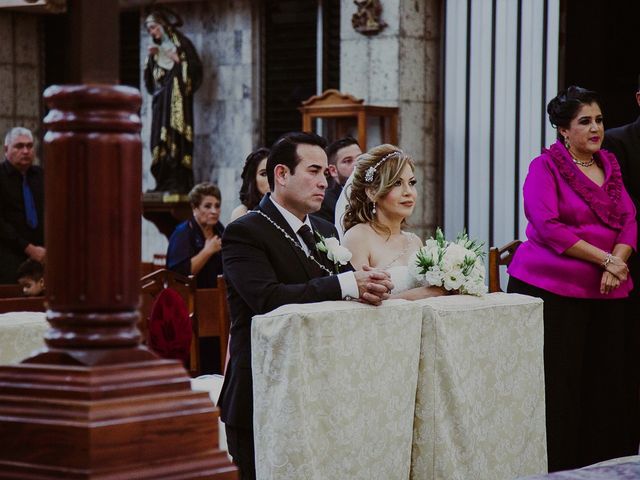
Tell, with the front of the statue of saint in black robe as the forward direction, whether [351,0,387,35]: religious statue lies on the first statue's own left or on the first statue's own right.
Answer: on the first statue's own left

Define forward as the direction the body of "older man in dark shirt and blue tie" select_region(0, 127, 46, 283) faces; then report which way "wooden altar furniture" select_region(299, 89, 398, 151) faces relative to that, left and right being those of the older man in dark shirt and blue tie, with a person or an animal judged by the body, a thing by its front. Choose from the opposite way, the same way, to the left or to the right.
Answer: to the right

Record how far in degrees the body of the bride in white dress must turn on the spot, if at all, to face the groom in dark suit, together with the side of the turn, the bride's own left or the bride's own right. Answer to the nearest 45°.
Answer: approximately 45° to the bride's own right

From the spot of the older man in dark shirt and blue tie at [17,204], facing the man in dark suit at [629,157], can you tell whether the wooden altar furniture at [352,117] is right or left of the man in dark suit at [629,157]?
left

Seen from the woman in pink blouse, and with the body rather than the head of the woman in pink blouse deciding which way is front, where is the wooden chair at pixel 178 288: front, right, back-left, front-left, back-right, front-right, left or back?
back-right

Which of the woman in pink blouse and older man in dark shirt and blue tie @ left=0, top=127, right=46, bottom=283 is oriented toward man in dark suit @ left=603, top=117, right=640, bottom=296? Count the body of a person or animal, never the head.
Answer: older man in dark shirt and blue tie @ left=0, top=127, right=46, bottom=283

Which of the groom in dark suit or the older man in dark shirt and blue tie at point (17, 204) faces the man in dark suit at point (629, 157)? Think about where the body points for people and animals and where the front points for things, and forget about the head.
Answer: the older man in dark shirt and blue tie at point (17, 204)

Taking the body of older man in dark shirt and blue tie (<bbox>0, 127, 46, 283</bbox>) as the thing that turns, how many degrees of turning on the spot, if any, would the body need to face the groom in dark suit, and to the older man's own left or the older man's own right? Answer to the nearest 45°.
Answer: approximately 45° to the older man's own right
